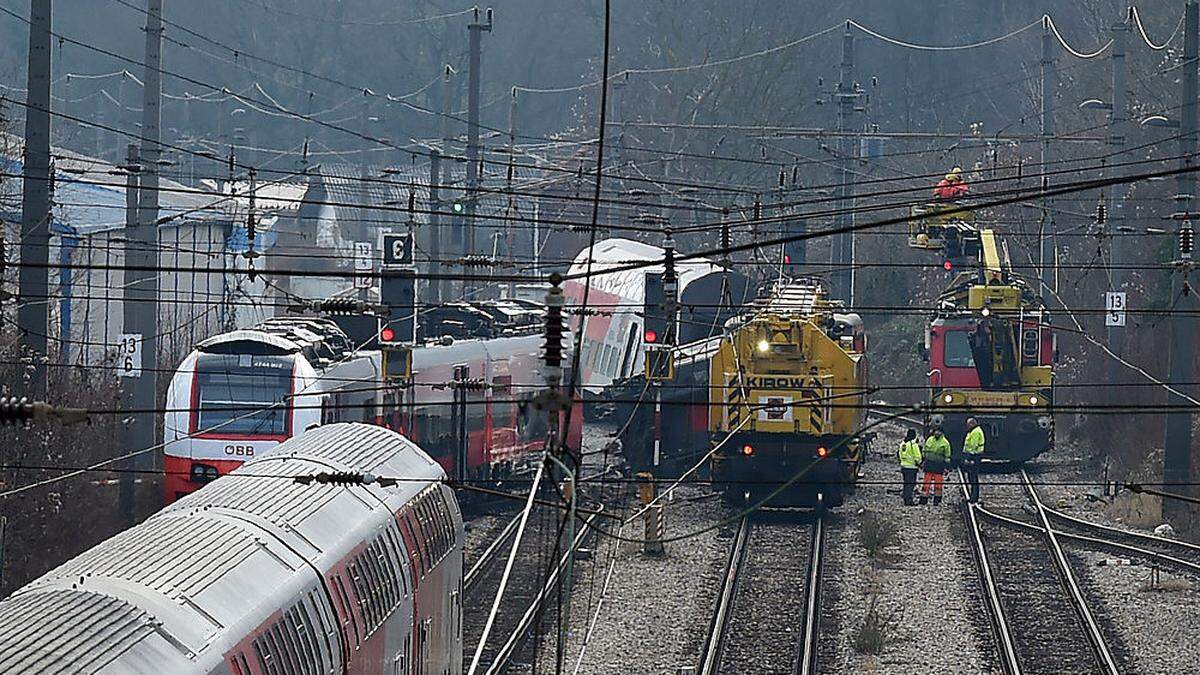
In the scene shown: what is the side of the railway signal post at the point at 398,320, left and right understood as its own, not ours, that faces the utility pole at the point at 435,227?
back

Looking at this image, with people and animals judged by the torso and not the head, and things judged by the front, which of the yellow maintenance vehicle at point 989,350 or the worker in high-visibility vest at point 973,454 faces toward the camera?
the yellow maintenance vehicle

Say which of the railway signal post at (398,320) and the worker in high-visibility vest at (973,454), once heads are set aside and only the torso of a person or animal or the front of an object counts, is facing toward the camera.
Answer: the railway signal post

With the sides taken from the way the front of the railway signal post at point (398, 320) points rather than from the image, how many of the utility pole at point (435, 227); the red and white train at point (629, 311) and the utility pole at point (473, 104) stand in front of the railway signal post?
0

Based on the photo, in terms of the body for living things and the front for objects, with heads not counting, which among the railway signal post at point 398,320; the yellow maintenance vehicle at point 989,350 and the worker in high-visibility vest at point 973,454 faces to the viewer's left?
the worker in high-visibility vest

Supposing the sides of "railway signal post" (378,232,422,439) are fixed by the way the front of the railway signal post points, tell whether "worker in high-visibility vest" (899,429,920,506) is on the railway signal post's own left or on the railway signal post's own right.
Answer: on the railway signal post's own left

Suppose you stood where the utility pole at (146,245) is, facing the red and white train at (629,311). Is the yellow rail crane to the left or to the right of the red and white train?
right

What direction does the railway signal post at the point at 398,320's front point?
toward the camera

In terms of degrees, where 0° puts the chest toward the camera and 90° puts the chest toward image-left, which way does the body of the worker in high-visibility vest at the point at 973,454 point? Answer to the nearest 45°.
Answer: approximately 90°

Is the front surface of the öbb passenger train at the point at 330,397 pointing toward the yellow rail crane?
no

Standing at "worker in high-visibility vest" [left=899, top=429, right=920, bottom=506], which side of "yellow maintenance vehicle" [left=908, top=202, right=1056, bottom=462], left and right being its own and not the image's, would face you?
front

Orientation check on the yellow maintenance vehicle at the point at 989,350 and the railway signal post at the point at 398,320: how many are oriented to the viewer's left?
0

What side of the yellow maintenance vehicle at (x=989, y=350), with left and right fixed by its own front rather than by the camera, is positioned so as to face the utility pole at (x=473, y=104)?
right

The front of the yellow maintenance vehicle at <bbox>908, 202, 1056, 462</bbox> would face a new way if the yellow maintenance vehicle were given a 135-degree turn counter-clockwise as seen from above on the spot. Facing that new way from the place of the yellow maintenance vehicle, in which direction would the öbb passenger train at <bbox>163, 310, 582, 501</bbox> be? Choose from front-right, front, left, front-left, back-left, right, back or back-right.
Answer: back

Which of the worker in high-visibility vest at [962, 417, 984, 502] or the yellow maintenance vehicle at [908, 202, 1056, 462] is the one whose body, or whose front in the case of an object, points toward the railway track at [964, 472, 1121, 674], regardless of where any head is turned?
the yellow maintenance vehicle
